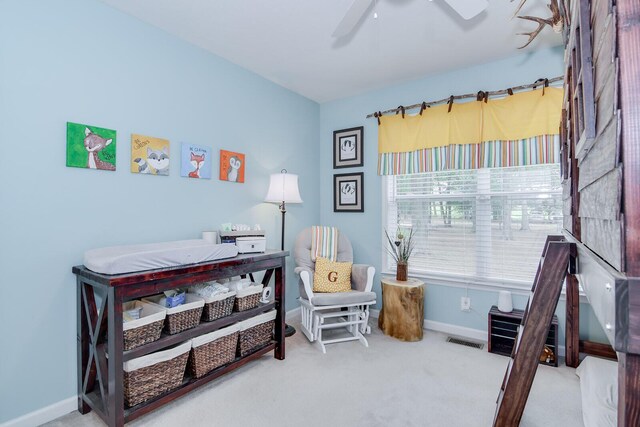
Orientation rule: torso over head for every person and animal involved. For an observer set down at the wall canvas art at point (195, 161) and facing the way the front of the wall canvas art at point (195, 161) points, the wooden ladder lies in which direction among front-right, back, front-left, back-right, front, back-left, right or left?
front

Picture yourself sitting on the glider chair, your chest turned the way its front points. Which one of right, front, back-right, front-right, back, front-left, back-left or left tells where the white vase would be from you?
front-left

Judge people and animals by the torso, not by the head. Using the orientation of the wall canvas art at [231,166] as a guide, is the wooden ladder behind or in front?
in front

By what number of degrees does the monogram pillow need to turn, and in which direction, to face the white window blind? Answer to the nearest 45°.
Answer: approximately 90° to its left

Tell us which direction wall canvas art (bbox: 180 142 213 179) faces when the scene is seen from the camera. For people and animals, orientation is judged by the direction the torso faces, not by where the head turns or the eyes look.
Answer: facing the viewer and to the right of the viewer

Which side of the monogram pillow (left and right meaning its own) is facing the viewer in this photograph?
front

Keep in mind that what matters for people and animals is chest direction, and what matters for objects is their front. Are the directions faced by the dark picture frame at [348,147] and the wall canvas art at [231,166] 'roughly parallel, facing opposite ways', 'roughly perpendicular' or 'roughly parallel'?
roughly perpendicular

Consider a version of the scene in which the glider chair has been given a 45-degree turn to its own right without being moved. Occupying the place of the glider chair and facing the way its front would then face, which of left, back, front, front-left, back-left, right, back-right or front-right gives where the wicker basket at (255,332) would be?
front-right

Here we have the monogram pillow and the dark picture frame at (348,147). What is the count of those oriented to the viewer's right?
0

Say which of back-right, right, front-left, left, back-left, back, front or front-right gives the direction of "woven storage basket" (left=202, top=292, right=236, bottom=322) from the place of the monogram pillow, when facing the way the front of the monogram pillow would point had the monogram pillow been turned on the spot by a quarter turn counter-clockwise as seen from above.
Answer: back-right

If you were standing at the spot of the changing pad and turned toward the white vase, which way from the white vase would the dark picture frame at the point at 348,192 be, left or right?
left

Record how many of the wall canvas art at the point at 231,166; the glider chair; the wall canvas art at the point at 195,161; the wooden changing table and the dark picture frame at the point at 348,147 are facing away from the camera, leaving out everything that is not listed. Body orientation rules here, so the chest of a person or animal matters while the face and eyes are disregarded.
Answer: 0

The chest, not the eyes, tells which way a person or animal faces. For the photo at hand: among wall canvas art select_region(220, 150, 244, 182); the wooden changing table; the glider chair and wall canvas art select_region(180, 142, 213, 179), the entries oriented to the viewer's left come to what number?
0
